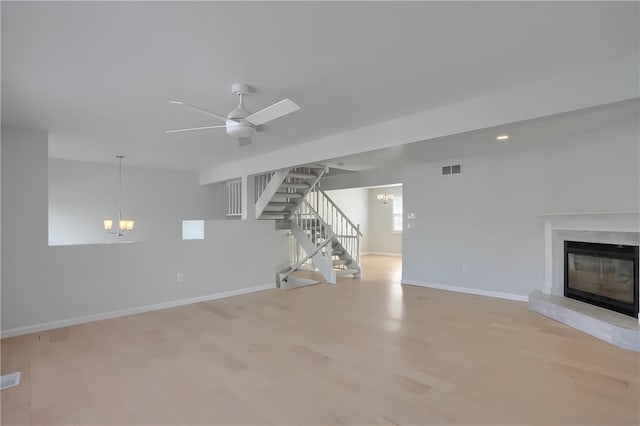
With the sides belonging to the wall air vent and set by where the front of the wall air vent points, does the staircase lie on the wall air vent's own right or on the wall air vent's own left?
on the wall air vent's own right

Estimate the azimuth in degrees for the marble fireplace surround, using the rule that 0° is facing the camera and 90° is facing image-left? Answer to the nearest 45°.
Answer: approximately 45°

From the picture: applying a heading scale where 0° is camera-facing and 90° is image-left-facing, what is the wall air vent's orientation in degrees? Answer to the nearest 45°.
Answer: approximately 45°

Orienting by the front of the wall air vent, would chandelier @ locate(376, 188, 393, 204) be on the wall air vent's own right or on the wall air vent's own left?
on the wall air vent's own right

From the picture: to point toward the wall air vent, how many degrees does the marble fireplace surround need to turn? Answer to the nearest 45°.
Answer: approximately 90° to its right

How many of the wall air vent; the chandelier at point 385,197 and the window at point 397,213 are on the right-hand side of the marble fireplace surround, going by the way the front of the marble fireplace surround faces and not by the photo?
3

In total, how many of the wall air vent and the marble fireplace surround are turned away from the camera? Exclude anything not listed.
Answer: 0

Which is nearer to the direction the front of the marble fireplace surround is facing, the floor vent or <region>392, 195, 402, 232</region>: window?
the floor vent

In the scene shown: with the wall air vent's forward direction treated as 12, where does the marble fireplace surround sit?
The marble fireplace surround is roughly at 9 o'clock from the wall air vent.

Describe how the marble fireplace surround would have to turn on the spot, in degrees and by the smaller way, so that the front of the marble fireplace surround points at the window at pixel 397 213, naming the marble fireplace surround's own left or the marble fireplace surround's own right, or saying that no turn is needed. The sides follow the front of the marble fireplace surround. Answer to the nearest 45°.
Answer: approximately 90° to the marble fireplace surround's own right

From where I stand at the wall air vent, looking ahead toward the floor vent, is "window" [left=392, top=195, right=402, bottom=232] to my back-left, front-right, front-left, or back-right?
back-right

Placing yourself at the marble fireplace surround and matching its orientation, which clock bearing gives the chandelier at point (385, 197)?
The chandelier is roughly at 3 o'clock from the marble fireplace surround.

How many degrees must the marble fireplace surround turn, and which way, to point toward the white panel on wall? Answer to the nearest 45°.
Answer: approximately 45° to its right
